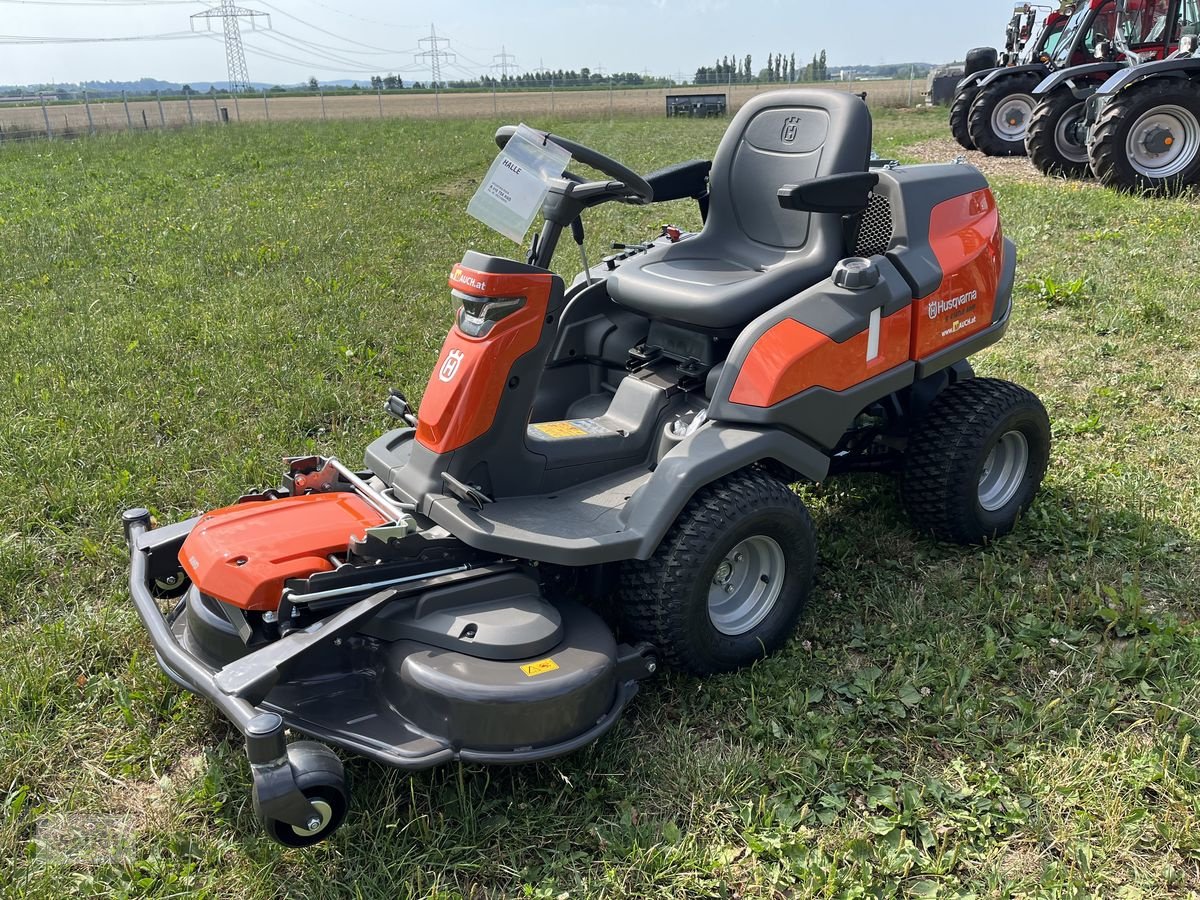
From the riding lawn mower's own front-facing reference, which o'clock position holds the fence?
The fence is roughly at 4 o'clock from the riding lawn mower.

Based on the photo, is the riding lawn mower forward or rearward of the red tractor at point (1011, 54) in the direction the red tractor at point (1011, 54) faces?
forward

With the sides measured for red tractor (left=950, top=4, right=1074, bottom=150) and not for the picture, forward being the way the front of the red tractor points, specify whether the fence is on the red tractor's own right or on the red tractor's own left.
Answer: on the red tractor's own right

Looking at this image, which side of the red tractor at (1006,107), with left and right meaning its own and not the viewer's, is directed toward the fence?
front

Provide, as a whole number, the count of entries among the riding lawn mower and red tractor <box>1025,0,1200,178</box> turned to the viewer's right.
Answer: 0

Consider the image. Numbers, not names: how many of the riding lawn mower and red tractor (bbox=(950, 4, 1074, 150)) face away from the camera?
0

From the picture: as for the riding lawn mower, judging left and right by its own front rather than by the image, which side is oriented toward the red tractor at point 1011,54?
back
